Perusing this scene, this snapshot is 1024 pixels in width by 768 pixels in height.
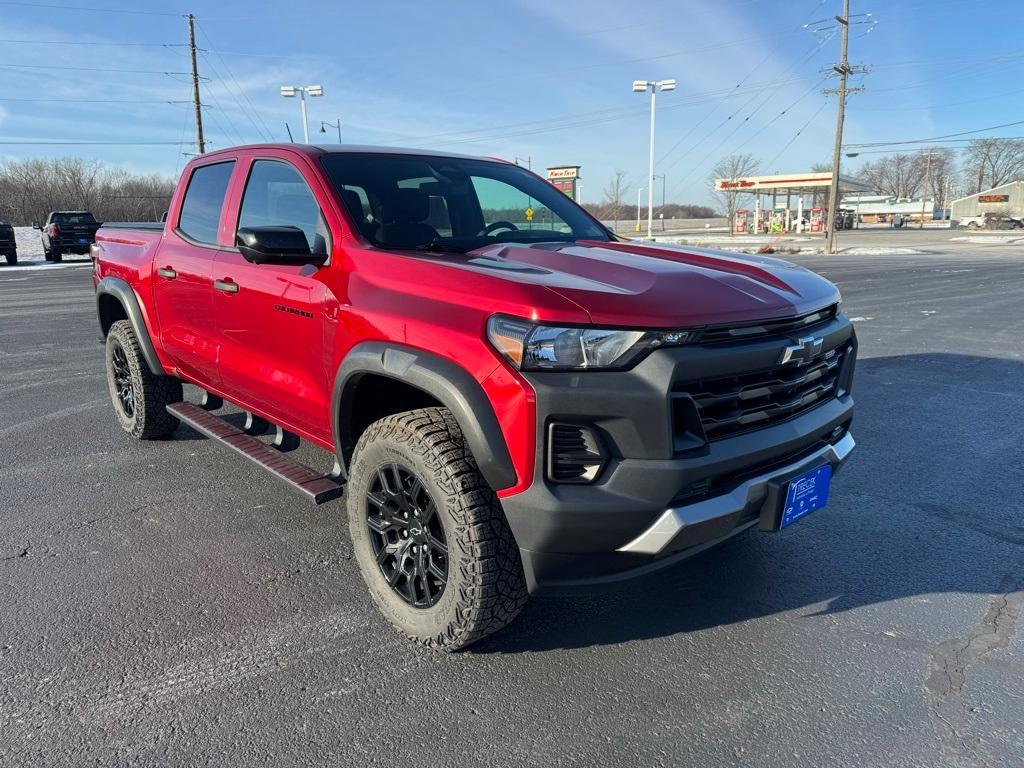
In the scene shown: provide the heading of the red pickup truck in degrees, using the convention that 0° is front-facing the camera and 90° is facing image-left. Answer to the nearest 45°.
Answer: approximately 315°

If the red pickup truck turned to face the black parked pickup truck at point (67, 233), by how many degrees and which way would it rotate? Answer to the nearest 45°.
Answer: approximately 180°

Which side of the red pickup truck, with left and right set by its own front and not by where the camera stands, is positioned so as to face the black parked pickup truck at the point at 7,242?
back

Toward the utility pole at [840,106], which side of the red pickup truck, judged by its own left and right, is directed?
left
